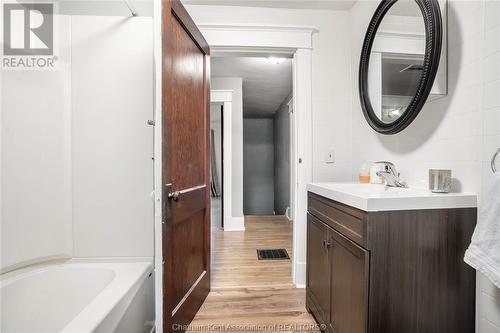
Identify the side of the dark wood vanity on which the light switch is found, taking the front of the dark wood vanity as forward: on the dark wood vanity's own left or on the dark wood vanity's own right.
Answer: on the dark wood vanity's own right

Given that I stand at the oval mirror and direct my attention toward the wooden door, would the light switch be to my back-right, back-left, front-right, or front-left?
front-right

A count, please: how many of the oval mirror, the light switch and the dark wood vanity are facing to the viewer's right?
0

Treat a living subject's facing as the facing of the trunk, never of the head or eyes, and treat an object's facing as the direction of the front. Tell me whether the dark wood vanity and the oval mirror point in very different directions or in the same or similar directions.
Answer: same or similar directions

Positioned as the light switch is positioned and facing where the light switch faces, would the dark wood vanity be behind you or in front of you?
in front

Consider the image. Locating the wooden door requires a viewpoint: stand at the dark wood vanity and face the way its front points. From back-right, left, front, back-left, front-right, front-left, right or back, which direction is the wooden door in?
front-right

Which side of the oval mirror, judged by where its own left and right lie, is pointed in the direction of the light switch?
right

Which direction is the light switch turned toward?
toward the camera

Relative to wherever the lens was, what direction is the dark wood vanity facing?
facing the viewer and to the left of the viewer

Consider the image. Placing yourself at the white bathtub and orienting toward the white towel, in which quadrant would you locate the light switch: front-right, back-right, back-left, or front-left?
front-left

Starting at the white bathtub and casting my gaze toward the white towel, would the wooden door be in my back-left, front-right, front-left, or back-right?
front-left
